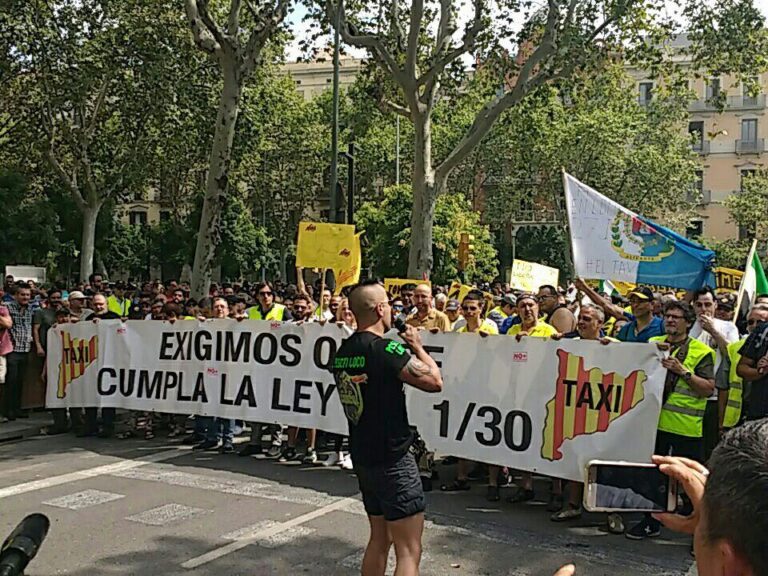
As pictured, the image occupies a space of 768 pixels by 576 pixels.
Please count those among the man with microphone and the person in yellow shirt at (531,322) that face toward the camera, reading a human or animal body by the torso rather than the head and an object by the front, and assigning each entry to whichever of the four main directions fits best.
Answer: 1

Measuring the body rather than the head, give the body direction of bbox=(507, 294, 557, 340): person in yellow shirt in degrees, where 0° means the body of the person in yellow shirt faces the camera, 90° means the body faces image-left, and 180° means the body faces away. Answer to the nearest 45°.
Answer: approximately 0°

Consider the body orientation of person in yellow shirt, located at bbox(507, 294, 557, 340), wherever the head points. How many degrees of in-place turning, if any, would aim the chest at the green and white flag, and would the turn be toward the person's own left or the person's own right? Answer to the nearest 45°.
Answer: approximately 135° to the person's own left

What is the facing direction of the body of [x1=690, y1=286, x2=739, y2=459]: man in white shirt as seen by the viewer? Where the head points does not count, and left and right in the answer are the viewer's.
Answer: facing the viewer and to the left of the viewer

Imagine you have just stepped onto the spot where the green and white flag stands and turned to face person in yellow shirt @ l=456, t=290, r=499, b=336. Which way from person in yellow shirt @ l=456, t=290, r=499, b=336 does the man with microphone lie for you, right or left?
left

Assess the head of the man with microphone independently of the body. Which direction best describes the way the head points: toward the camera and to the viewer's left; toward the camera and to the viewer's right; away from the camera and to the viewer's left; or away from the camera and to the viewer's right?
away from the camera and to the viewer's right

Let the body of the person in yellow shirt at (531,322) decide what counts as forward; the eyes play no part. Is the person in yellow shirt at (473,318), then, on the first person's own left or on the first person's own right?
on the first person's own right

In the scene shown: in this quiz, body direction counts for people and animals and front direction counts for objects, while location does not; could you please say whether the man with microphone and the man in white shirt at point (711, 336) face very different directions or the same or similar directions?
very different directions

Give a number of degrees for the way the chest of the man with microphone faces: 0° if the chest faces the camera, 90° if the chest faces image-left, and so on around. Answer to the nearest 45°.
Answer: approximately 225°
